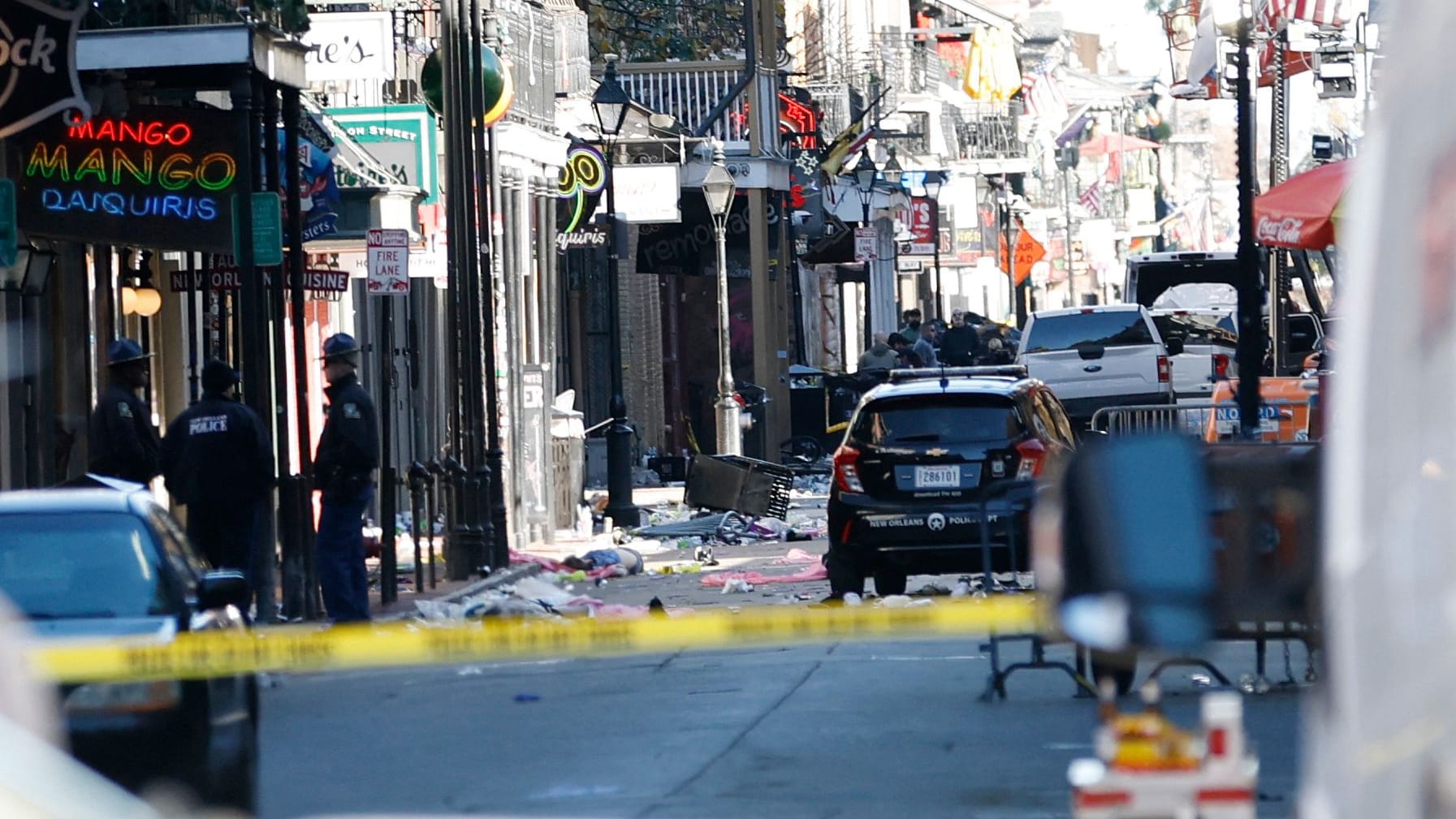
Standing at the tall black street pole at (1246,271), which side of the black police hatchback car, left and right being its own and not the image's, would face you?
right

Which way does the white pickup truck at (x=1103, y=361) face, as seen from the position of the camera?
facing away from the viewer

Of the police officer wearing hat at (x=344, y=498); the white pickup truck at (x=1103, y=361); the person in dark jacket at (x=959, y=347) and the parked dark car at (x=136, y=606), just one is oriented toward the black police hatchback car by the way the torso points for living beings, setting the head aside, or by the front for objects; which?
the person in dark jacket

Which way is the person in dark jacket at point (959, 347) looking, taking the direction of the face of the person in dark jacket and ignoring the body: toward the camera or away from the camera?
toward the camera

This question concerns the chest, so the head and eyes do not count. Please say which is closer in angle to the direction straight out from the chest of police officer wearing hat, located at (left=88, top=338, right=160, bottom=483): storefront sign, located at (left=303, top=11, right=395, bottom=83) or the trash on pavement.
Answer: the trash on pavement

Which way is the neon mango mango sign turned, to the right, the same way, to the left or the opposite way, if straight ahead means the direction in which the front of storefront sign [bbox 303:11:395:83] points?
the same way

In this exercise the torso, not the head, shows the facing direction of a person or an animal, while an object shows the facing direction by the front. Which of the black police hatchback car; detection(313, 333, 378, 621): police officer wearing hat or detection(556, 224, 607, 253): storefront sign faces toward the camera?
the storefront sign

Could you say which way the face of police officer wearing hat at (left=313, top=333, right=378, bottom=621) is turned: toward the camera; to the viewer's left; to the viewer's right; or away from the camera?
to the viewer's left

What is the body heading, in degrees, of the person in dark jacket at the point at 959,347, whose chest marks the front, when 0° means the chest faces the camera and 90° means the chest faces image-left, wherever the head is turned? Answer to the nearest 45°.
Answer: approximately 0°

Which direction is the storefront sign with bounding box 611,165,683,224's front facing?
toward the camera

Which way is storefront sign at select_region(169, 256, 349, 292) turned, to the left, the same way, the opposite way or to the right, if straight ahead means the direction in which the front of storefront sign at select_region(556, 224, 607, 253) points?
the same way

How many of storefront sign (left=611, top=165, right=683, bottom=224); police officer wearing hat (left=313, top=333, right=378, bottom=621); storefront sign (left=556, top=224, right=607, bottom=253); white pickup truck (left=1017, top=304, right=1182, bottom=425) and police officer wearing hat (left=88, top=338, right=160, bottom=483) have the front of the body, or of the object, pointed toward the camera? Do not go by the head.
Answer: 2

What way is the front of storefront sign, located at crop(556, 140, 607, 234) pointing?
toward the camera

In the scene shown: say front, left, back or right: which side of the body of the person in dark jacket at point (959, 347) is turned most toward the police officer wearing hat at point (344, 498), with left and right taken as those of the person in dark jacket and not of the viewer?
front

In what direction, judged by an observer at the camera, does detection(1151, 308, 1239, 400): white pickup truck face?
facing away from the viewer

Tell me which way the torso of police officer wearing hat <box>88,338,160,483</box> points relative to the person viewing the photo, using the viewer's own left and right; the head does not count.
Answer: facing to the right of the viewer
